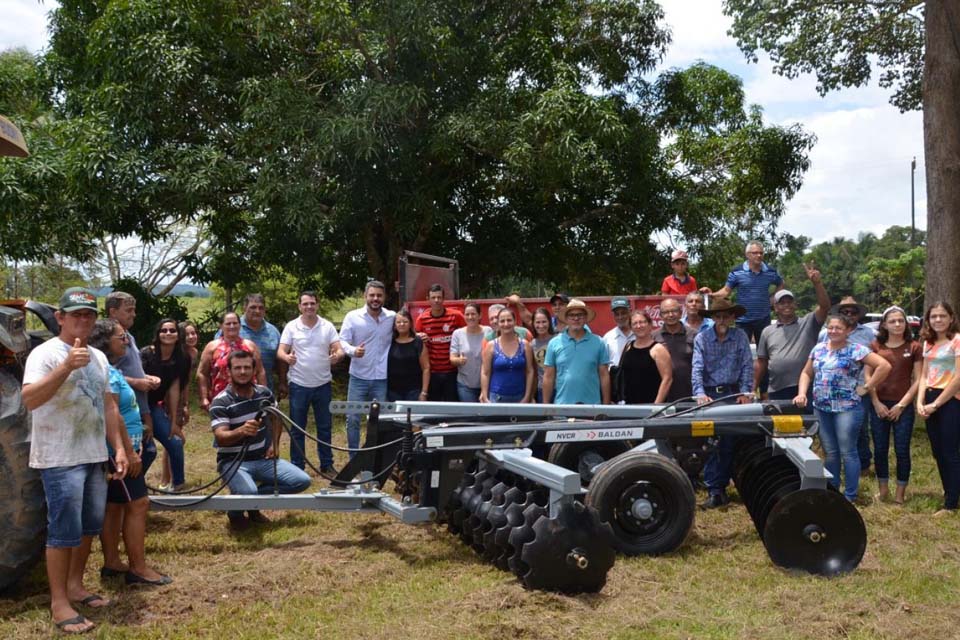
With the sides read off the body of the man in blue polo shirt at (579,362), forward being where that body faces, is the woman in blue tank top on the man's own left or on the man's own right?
on the man's own right

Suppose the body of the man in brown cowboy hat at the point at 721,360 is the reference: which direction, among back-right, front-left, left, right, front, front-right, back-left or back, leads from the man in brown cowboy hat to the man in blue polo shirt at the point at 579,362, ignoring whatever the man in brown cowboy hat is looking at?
right

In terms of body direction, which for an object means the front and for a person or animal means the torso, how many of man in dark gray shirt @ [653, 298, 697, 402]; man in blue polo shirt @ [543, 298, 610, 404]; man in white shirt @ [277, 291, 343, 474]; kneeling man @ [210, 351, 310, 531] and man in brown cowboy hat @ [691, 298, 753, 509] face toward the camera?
5

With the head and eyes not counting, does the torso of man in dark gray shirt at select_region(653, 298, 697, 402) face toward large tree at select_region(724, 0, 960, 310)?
no

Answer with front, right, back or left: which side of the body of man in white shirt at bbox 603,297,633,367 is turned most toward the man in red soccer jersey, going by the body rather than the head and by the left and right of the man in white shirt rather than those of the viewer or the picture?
right

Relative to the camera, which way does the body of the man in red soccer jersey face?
toward the camera

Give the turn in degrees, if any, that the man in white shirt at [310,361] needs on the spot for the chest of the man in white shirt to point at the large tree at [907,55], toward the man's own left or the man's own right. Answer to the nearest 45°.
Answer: approximately 135° to the man's own left

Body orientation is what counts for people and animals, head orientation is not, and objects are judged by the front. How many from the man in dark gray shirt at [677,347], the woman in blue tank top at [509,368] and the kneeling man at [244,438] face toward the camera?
3

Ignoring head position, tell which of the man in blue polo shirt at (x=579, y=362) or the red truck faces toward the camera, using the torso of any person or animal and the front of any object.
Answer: the man in blue polo shirt

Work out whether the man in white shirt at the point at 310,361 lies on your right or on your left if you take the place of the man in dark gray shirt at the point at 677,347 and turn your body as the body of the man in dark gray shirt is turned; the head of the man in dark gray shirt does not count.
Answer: on your right

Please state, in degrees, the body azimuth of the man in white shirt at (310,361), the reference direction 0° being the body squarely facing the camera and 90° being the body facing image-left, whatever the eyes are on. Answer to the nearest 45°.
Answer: approximately 0°

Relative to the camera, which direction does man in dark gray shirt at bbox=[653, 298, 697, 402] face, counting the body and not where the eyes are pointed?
toward the camera

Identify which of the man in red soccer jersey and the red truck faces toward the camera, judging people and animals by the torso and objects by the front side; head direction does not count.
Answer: the man in red soccer jersey

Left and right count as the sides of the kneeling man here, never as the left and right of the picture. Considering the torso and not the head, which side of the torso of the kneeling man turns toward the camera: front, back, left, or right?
front

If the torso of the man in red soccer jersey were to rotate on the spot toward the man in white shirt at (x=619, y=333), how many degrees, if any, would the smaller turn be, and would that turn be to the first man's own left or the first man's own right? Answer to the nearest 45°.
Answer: approximately 90° to the first man's own left

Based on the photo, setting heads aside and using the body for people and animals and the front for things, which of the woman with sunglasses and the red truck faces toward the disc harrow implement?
the woman with sunglasses

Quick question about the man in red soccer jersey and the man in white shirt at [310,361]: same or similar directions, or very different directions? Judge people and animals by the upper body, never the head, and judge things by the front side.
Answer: same or similar directions

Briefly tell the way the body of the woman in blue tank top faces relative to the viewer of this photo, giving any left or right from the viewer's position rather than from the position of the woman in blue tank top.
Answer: facing the viewer

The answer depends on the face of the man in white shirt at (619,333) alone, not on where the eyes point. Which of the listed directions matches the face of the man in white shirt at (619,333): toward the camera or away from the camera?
toward the camera

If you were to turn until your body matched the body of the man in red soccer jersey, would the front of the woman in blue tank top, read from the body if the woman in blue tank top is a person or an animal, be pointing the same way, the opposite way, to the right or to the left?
the same way

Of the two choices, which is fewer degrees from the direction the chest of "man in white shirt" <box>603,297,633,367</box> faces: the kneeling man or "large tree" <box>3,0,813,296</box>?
the kneeling man

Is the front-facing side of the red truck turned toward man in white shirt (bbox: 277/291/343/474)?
no

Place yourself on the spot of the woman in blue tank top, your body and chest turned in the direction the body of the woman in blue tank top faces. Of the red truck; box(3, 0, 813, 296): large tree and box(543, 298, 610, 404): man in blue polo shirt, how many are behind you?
2
